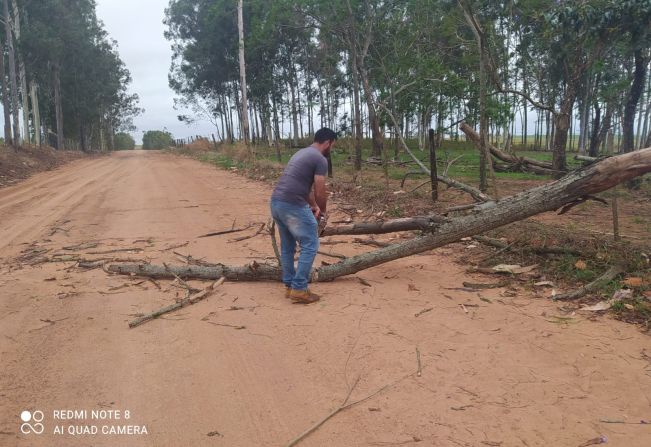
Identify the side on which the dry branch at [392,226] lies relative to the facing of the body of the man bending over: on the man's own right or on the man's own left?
on the man's own left

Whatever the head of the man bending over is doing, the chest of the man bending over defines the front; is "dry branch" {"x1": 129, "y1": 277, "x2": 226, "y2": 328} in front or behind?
behind

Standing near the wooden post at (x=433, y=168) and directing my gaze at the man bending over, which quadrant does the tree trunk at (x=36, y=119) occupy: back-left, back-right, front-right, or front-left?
back-right

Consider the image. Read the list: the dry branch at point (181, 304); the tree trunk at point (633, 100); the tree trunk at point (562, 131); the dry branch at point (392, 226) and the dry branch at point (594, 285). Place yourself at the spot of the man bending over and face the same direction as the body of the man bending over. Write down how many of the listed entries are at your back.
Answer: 1

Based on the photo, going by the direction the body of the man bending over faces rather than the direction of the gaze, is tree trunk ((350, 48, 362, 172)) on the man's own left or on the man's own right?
on the man's own left

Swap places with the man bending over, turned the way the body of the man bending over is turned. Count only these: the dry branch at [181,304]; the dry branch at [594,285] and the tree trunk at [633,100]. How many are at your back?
1

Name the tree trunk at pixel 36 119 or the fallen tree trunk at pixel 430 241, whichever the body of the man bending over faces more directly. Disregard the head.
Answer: the fallen tree trunk

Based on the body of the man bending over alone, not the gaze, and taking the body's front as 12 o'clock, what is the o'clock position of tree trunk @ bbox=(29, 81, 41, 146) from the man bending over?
The tree trunk is roughly at 8 o'clock from the man bending over.

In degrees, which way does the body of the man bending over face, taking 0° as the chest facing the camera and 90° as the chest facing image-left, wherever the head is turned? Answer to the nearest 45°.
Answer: approximately 270°

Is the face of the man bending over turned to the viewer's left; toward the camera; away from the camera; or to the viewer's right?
to the viewer's right

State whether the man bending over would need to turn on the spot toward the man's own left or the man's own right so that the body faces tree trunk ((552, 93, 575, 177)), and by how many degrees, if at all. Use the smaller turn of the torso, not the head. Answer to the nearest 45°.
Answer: approximately 45° to the man's own left

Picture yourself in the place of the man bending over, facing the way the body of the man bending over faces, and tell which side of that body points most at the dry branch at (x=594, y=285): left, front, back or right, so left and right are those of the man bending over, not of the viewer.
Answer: front

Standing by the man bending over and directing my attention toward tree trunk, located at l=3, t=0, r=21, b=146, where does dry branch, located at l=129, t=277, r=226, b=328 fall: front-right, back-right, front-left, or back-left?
front-left
